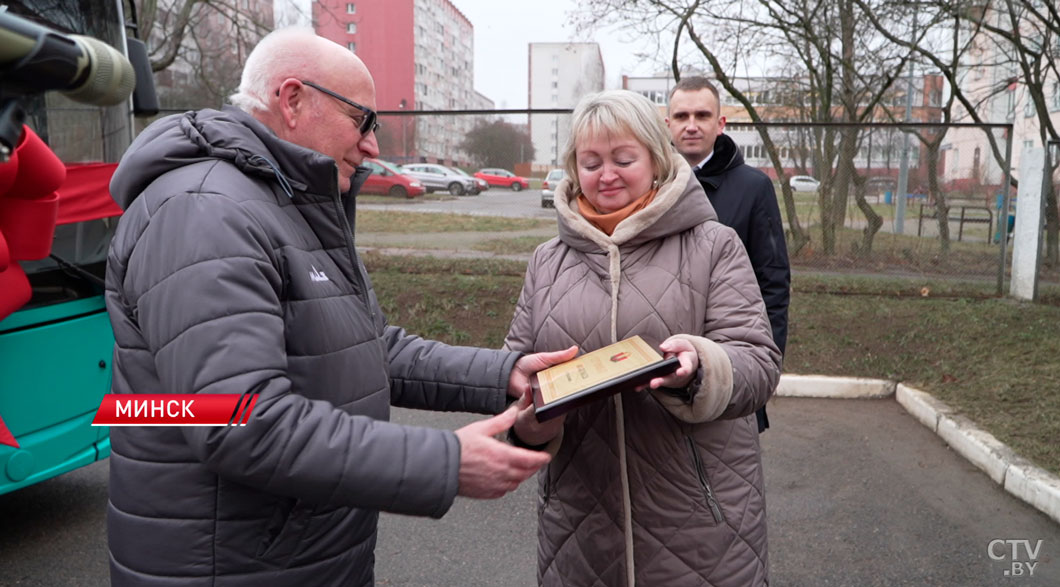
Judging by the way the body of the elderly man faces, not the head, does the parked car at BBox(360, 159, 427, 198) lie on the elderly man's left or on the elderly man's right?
on the elderly man's left

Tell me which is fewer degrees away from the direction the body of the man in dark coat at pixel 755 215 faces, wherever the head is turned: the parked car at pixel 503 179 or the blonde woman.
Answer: the blonde woman

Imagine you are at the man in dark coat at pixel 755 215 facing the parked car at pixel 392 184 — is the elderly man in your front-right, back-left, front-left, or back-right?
back-left

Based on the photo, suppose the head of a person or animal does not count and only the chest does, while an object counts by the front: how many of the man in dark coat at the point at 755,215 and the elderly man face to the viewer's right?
1

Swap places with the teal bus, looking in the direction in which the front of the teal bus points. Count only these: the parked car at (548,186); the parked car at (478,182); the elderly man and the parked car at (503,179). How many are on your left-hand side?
3

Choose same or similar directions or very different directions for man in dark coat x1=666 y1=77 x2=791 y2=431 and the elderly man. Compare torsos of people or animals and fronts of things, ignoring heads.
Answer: very different directions

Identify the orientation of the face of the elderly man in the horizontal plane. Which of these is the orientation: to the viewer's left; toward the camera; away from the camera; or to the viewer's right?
to the viewer's right

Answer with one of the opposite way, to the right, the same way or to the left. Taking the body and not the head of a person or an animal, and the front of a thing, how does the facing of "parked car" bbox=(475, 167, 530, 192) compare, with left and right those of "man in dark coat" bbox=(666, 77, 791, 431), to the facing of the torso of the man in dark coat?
to the left

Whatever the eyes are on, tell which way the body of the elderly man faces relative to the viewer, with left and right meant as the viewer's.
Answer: facing to the right of the viewer

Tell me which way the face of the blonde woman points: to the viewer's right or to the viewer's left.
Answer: to the viewer's left

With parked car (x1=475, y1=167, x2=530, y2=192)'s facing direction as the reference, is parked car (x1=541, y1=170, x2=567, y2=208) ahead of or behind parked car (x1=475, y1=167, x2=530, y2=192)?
ahead

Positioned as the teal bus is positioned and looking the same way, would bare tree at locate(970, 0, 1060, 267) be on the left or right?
on its left

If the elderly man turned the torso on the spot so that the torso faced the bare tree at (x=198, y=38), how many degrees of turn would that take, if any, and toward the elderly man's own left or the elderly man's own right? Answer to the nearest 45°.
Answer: approximately 90° to the elderly man's own left
